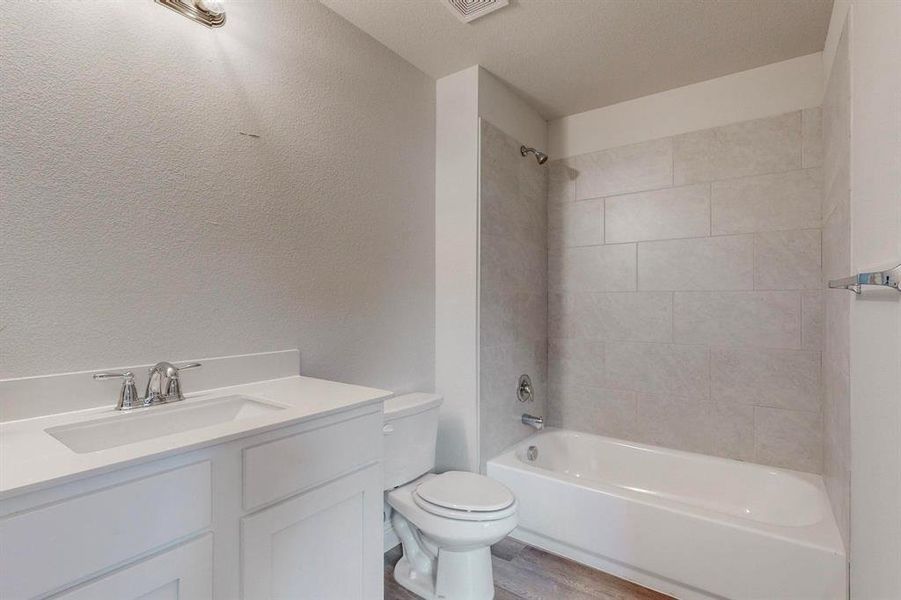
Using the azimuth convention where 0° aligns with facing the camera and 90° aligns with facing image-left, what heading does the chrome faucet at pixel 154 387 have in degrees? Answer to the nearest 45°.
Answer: approximately 315°

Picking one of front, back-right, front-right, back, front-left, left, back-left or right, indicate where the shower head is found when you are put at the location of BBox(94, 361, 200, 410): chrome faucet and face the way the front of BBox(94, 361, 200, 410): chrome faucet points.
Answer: front-left

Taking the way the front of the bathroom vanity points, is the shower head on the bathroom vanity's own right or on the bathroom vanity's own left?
on the bathroom vanity's own left
